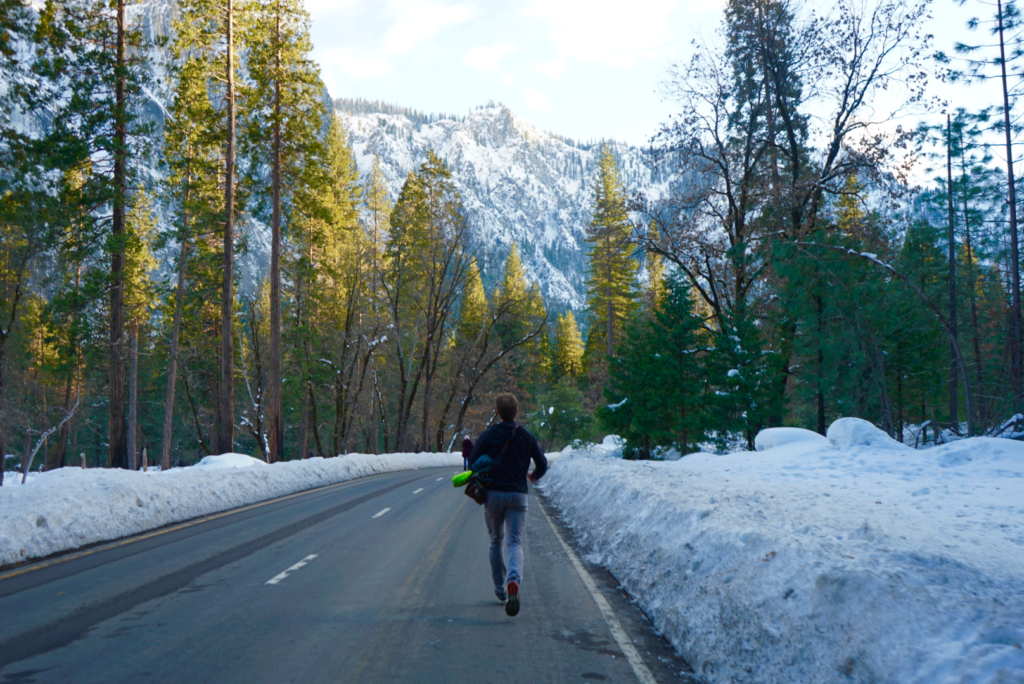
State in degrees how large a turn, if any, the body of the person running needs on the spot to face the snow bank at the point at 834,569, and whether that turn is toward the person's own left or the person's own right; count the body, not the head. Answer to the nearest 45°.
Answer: approximately 135° to the person's own right

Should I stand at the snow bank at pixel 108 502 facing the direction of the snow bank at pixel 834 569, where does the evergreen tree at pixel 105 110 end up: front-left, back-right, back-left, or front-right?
back-left

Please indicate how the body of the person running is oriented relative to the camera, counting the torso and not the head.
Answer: away from the camera

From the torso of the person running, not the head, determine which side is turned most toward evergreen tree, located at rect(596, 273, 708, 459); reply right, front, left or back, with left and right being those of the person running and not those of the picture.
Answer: front

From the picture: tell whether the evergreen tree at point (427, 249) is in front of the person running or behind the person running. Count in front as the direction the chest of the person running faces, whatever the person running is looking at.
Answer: in front

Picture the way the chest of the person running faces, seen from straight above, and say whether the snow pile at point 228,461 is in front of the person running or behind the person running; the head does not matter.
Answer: in front

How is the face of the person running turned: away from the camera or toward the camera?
away from the camera

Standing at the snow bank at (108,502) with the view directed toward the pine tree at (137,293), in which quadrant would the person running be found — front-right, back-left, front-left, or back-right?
back-right
